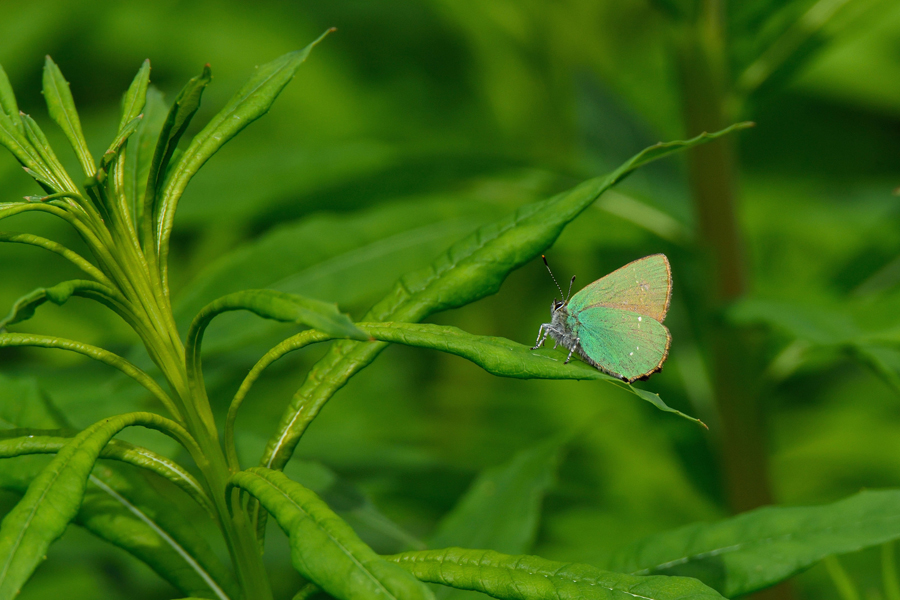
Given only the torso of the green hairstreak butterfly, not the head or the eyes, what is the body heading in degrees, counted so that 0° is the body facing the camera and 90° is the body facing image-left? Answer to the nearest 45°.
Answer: approximately 90°
